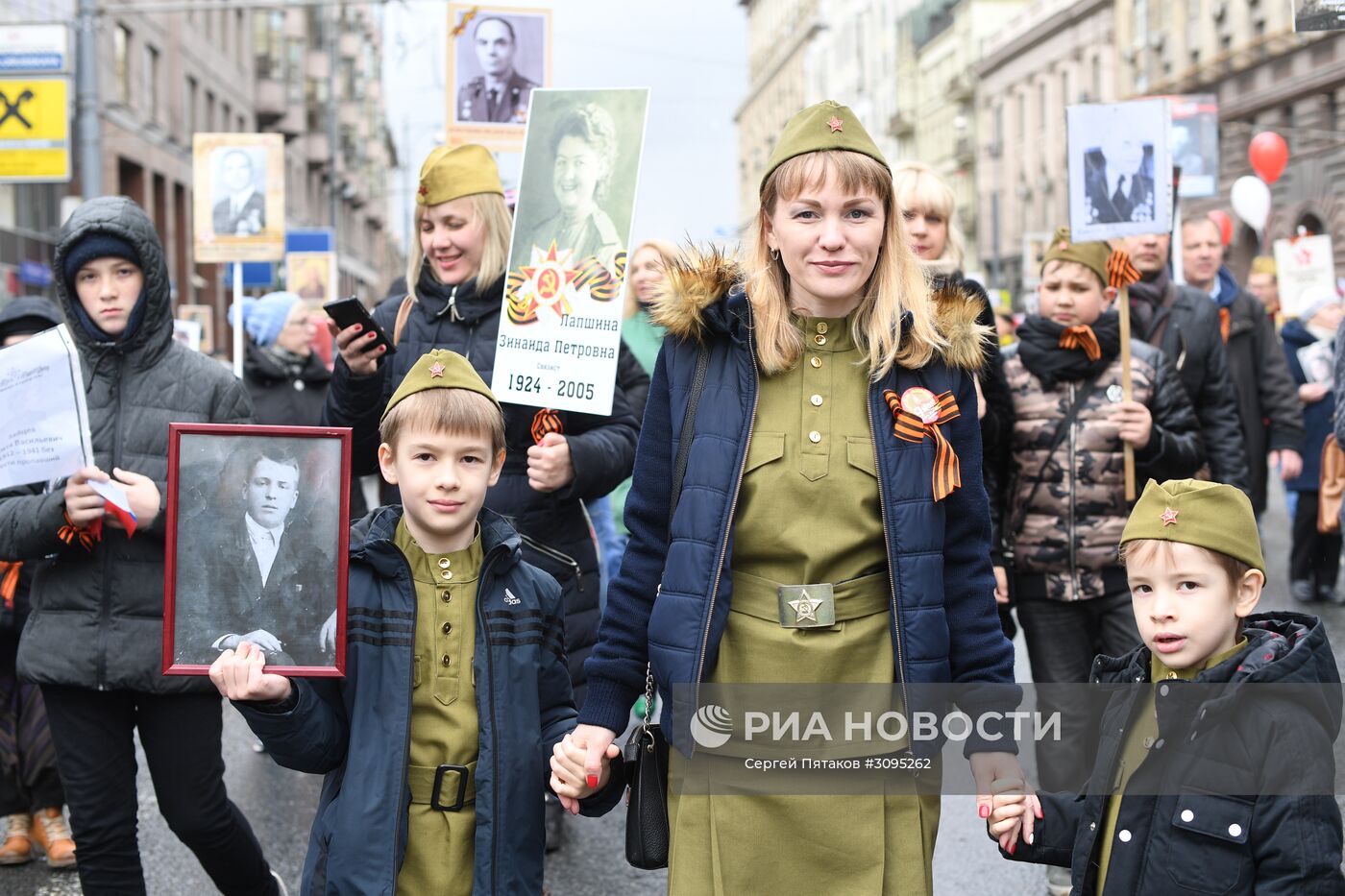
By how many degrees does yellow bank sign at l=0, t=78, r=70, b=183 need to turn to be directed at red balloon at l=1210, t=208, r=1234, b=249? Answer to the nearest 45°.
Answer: approximately 90° to its left

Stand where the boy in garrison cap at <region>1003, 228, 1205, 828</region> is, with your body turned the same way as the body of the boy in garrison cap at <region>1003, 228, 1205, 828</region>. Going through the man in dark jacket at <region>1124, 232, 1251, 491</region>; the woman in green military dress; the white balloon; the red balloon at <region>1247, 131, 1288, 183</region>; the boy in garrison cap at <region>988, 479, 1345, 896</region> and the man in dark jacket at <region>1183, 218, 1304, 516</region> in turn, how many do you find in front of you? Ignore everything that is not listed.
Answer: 2

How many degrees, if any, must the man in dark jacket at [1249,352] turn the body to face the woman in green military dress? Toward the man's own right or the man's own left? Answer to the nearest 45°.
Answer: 0° — they already face them

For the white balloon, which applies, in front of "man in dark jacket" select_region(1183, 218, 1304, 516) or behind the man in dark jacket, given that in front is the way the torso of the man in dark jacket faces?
behind

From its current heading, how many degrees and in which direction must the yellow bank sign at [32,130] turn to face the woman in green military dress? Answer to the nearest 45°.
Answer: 0° — it already faces them

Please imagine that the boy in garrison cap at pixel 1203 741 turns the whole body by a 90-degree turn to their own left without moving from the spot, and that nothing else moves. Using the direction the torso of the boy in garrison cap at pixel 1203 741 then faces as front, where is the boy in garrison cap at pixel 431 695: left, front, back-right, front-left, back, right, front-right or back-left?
back-right

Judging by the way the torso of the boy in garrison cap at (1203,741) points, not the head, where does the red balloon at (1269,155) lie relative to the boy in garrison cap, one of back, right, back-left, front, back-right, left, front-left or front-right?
back-right

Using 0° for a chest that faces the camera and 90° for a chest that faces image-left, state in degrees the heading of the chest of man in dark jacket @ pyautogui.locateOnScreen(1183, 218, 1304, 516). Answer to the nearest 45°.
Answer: approximately 0°

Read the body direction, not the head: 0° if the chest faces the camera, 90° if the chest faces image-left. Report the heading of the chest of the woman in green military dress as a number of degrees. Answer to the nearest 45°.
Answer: approximately 0°

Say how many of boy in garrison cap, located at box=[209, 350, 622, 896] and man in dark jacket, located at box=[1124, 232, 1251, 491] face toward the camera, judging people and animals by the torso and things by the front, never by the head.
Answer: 2

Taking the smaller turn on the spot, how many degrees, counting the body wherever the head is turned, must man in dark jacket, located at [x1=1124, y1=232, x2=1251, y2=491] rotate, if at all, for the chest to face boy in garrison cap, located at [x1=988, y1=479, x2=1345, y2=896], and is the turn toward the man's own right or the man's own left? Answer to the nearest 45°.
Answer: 0° — they already face them

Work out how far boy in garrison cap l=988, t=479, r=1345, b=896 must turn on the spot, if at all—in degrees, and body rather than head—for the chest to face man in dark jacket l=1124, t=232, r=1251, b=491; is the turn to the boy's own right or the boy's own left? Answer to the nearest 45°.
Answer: approximately 135° to the boy's own right

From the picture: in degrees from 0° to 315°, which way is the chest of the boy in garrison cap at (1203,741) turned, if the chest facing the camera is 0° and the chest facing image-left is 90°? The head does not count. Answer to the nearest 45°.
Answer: approximately 45°

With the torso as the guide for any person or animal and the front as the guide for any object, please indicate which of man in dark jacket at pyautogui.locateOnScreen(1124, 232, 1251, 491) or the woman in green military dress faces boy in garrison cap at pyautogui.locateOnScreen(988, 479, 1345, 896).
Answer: the man in dark jacket

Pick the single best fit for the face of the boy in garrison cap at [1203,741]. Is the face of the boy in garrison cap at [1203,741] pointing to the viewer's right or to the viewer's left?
to the viewer's left
